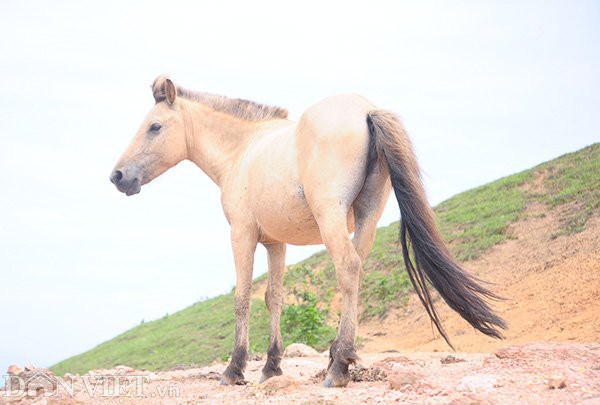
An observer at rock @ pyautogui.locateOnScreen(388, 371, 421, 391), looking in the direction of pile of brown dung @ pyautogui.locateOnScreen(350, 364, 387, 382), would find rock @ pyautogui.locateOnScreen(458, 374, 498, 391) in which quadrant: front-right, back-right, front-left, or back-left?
back-right

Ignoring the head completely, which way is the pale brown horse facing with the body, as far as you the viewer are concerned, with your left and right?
facing away from the viewer and to the left of the viewer

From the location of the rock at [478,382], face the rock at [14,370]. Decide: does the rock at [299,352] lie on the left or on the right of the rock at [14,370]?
right

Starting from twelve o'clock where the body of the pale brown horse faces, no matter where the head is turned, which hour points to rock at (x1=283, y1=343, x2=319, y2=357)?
The rock is roughly at 1 o'clock from the pale brown horse.

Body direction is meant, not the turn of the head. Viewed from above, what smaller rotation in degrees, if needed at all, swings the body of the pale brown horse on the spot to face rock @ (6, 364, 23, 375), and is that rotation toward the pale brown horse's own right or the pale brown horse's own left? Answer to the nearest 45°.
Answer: approximately 45° to the pale brown horse's own left
